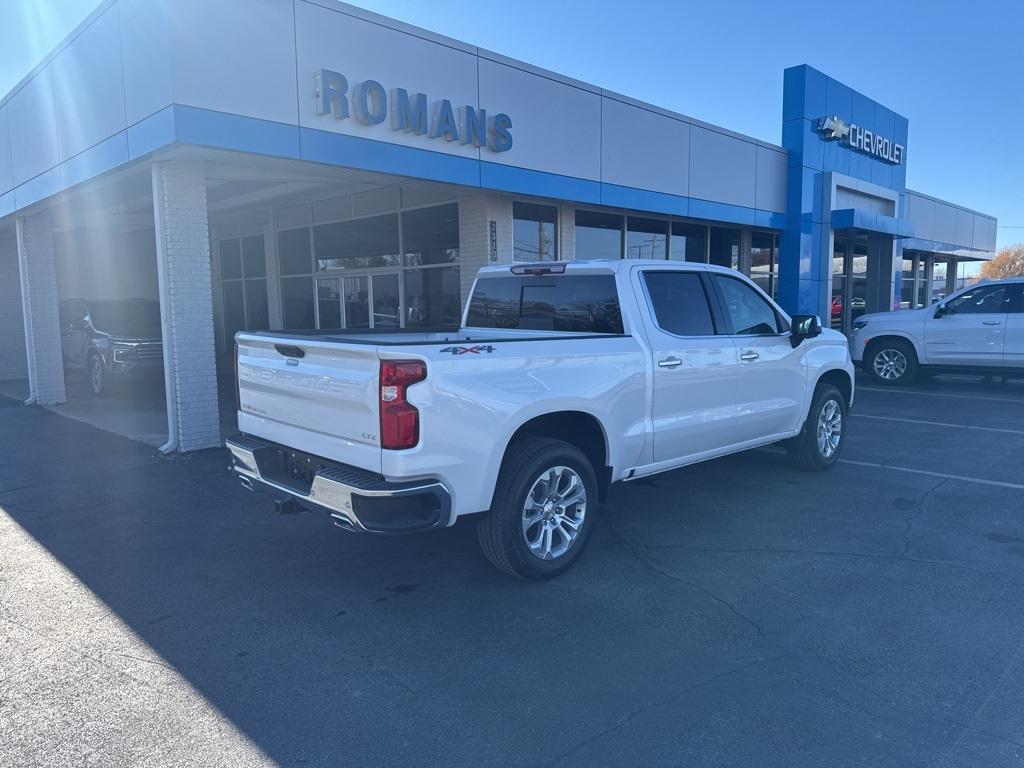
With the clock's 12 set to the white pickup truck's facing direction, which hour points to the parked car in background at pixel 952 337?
The parked car in background is roughly at 12 o'clock from the white pickup truck.

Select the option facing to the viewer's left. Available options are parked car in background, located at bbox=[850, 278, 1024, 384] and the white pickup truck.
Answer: the parked car in background

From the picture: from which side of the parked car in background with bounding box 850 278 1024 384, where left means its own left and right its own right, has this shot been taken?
left

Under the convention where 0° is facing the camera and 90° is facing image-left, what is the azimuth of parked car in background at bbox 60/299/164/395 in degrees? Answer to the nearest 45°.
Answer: approximately 315°

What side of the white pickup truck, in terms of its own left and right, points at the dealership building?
left

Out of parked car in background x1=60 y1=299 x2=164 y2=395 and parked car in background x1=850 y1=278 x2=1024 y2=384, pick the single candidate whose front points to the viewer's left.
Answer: parked car in background x1=850 y1=278 x2=1024 y2=384

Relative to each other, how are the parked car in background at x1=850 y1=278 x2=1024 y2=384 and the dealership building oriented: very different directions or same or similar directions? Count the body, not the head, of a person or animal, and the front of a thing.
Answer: very different directions

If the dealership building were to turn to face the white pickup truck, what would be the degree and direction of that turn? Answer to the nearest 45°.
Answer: approximately 45° to its right

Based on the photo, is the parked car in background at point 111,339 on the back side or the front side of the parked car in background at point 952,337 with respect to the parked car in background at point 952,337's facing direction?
on the front side

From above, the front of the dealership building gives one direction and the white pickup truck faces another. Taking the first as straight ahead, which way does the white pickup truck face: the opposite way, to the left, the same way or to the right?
to the left

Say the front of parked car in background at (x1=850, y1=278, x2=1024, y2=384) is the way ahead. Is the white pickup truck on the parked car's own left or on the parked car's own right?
on the parked car's own left
